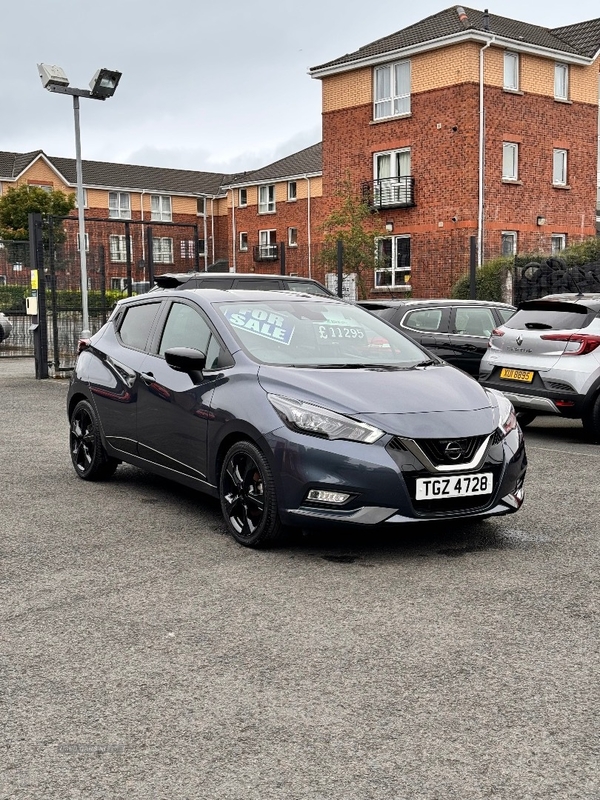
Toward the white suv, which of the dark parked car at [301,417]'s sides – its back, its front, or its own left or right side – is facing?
left

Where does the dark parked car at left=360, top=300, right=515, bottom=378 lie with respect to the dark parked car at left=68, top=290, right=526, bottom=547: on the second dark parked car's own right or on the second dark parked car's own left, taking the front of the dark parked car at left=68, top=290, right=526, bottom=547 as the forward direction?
on the second dark parked car's own left

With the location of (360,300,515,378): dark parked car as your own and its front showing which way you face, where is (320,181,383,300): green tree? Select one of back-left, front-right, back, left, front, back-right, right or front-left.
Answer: front-left

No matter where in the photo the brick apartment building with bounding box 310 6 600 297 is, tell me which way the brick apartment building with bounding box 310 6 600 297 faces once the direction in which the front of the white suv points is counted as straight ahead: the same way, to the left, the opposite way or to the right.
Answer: the opposite way

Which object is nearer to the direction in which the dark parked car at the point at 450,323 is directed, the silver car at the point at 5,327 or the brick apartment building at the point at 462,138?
the brick apartment building

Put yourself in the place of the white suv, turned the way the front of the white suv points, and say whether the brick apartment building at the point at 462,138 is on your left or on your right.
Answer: on your left

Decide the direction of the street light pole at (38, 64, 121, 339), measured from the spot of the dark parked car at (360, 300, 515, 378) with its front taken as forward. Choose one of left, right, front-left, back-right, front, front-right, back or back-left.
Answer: left
